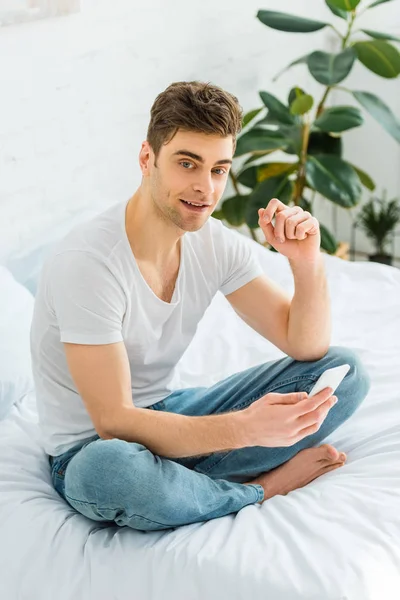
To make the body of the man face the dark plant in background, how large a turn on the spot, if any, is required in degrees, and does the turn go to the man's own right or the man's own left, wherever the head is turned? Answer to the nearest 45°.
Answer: approximately 135° to the man's own left

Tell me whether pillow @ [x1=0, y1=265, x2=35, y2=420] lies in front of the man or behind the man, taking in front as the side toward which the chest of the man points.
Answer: behind

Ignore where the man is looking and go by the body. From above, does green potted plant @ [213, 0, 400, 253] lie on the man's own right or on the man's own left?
on the man's own left

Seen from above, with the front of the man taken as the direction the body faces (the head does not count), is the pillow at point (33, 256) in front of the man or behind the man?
behind

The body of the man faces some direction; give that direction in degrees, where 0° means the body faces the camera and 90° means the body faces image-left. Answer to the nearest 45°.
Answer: approximately 315°
